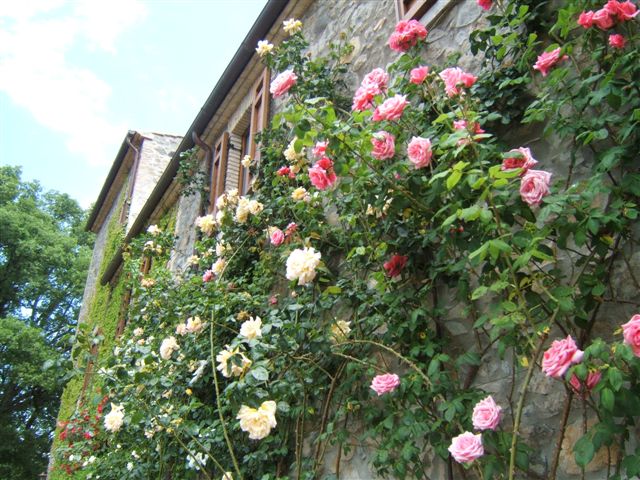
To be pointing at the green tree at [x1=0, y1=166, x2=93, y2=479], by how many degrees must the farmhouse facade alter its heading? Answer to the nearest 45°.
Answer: approximately 90° to its right

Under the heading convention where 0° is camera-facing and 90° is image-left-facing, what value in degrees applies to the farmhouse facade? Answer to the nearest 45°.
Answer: approximately 45°

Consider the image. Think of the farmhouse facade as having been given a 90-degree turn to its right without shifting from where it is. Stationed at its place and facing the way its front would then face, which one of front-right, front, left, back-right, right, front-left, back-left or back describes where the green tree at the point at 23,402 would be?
front
